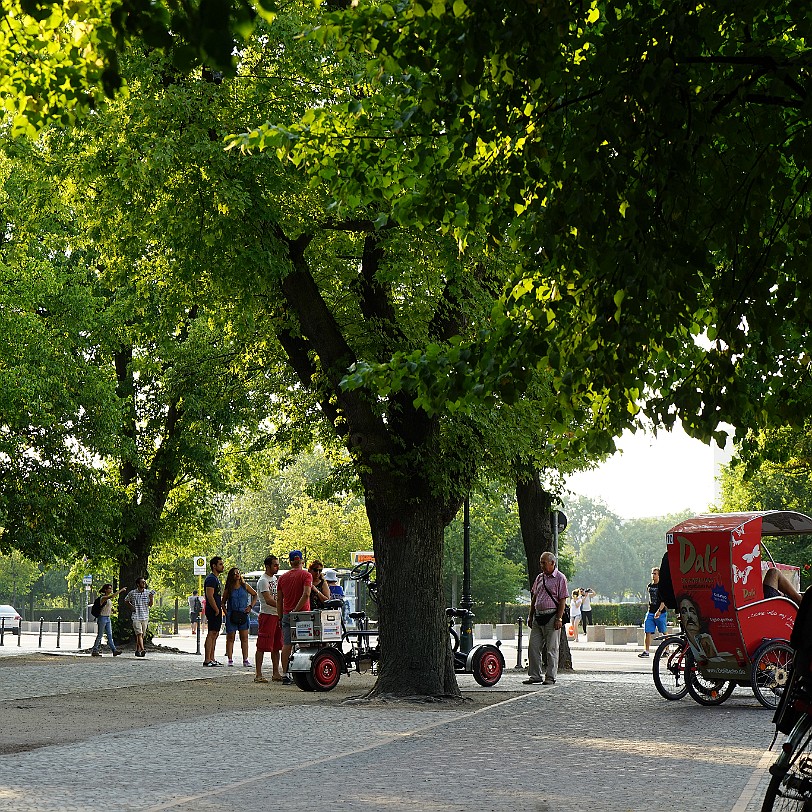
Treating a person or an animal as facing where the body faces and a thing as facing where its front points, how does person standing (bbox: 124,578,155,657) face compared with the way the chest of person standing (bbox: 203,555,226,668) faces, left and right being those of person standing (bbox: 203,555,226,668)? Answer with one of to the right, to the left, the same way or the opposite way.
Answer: to the right

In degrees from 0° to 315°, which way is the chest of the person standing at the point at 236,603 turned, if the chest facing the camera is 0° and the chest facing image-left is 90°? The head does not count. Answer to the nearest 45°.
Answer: approximately 0°

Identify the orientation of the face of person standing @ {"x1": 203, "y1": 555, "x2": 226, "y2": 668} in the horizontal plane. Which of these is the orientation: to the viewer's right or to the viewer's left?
to the viewer's right

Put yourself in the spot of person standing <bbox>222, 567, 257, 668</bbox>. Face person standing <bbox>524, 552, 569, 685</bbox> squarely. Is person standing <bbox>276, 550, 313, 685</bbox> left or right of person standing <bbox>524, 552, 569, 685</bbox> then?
right

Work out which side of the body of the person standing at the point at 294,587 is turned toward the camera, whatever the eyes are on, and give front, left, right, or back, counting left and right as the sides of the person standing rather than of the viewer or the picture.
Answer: back

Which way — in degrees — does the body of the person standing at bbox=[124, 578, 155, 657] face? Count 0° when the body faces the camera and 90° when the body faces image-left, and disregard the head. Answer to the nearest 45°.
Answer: approximately 0°
